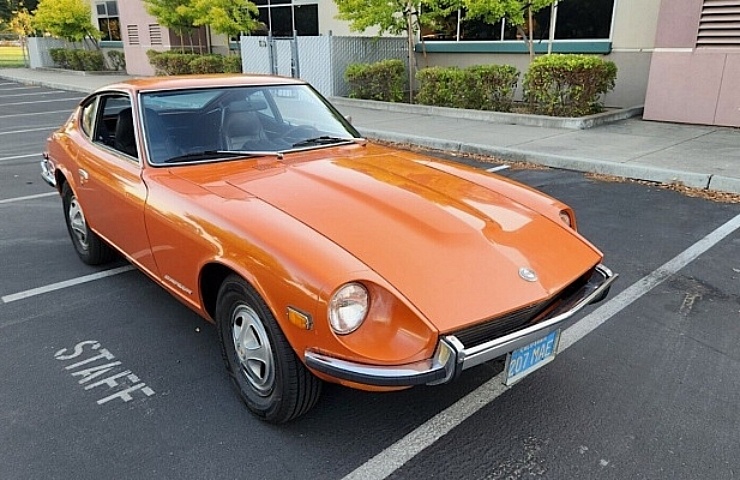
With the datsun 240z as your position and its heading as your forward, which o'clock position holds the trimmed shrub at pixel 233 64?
The trimmed shrub is roughly at 7 o'clock from the datsun 240z.

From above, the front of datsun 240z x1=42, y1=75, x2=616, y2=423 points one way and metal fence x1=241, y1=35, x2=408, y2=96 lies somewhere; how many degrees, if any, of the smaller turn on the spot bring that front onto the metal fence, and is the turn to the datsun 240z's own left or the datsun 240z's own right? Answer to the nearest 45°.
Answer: approximately 135° to the datsun 240z's own left

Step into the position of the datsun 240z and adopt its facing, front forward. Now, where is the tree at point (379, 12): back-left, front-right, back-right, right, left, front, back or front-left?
back-left

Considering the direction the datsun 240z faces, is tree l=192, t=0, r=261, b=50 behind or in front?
behind

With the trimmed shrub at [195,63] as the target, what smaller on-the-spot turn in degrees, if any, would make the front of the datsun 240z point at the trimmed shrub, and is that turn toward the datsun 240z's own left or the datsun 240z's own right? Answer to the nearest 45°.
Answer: approximately 135° to the datsun 240z's own left

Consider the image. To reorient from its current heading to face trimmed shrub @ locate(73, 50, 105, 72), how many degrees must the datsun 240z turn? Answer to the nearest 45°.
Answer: approximately 135° to its left

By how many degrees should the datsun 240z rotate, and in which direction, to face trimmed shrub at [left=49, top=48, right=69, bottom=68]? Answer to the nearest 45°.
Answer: approximately 180°

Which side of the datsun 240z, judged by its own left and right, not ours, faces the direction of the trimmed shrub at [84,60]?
back

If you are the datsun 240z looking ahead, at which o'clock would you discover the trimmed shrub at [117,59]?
The trimmed shrub is roughly at 7 o'clock from the datsun 240z.

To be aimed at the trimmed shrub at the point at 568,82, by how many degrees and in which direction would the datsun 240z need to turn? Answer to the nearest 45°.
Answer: approximately 90° to its left

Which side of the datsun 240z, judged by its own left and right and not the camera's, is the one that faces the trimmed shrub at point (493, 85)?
left

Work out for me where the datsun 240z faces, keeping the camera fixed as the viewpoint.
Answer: facing the viewer and to the right of the viewer

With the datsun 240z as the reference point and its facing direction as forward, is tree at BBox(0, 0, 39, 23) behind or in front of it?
behind
